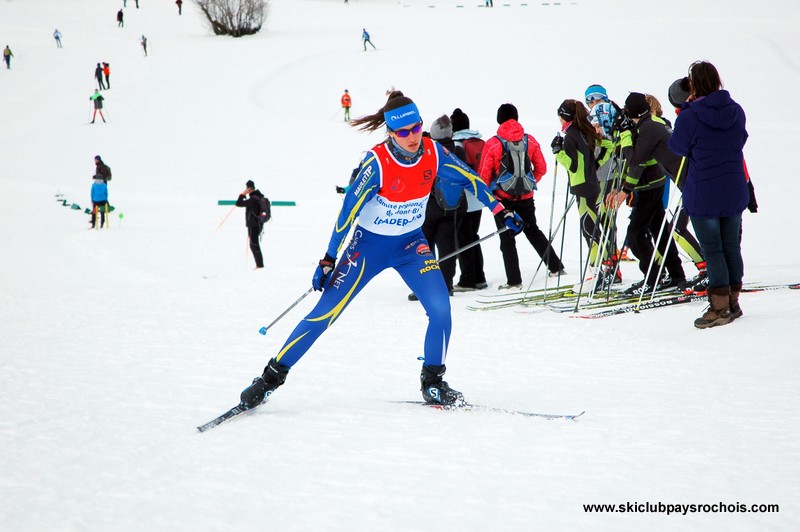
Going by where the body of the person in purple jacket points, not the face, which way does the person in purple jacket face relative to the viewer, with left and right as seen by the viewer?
facing away from the viewer and to the left of the viewer

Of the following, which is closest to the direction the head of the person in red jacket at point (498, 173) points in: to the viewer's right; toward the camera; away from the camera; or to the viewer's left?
away from the camera

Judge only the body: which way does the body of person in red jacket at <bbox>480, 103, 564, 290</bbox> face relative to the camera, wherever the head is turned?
away from the camera

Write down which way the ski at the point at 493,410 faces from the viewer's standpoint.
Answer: facing to the right of the viewer

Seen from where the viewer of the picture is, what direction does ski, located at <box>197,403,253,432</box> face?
facing the viewer and to the left of the viewer

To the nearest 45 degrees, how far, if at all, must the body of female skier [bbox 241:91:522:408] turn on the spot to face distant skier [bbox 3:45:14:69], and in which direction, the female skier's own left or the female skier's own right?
approximately 180°

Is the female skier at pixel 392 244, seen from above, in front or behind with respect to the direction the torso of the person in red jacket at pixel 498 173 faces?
behind

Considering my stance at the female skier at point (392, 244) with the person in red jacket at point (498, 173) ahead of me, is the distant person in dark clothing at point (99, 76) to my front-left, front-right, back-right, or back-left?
front-left

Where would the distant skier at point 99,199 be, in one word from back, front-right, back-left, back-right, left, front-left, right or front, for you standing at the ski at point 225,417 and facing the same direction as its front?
back-right

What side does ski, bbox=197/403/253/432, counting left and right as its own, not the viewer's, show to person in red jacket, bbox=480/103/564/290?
back

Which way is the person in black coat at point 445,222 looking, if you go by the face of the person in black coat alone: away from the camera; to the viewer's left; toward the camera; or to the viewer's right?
away from the camera

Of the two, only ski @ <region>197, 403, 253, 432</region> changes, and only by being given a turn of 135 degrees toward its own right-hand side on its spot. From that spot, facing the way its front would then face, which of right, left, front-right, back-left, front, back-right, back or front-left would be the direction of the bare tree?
front

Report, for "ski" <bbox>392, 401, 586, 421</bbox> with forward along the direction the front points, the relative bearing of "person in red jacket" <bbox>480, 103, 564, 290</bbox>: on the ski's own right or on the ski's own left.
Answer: on the ski's own left

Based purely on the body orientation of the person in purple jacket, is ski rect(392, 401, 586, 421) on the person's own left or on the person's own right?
on the person's own left

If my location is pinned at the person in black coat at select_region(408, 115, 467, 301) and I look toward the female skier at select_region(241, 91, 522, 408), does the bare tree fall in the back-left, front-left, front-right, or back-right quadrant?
back-right

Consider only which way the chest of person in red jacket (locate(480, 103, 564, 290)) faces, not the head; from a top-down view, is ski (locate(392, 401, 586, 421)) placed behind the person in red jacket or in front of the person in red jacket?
behind

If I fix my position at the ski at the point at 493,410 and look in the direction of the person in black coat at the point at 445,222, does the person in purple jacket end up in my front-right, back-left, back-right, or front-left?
front-right

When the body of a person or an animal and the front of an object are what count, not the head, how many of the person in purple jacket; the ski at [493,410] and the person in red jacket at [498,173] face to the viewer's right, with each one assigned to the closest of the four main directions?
1
